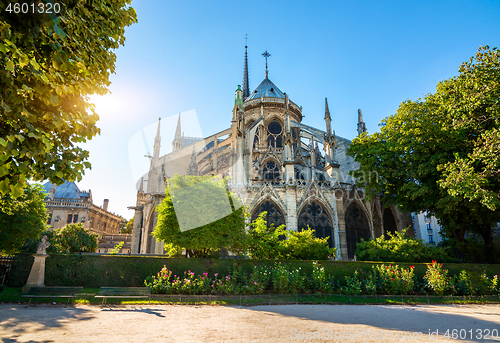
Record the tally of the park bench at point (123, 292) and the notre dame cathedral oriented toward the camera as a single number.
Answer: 1

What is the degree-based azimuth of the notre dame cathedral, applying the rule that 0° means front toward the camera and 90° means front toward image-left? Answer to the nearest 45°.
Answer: approximately 180°

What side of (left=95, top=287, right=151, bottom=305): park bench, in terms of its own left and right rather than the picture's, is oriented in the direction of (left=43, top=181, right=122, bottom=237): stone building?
back

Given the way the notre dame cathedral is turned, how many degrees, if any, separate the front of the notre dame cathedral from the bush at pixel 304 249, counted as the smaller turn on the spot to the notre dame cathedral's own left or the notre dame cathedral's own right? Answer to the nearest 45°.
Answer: approximately 180°

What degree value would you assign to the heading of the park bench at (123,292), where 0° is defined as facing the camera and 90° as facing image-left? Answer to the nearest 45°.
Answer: approximately 0°

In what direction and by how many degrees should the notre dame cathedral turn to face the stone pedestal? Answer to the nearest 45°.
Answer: approximately 135° to its left
